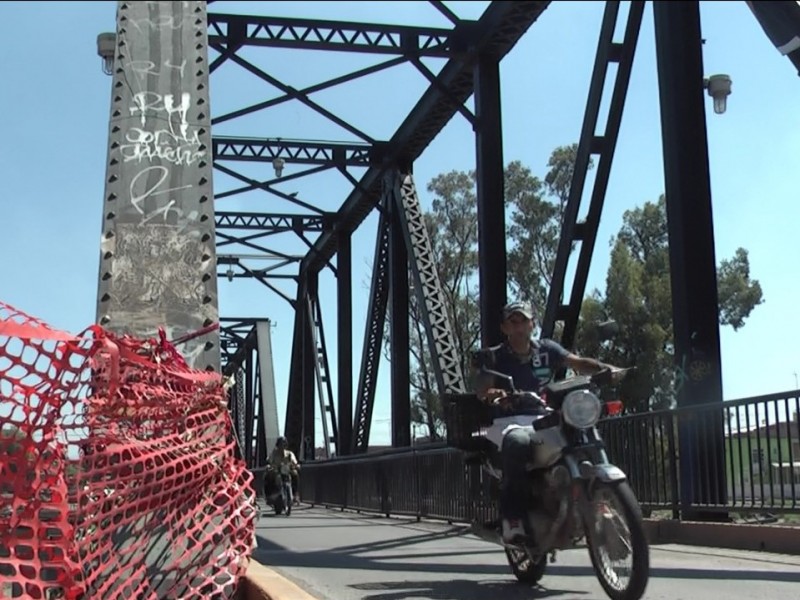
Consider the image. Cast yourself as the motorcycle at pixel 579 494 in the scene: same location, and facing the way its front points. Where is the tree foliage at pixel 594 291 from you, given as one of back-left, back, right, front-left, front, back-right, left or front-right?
back-left

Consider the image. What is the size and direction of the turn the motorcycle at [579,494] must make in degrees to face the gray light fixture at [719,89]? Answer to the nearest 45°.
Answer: approximately 135° to its left

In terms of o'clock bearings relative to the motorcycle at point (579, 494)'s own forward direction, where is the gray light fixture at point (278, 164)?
The gray light fixture is roughly at 7 o'clock from the motorcycle.

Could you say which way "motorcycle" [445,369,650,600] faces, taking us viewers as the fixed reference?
facing the viewer and to the right of the viewer

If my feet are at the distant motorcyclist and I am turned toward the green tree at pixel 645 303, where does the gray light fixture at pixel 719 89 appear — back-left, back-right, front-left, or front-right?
back-right

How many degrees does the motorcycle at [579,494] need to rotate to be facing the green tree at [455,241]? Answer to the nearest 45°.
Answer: approximately 135° to its left

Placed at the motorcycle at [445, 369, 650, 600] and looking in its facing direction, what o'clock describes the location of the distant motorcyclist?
The distant motorcyclist is roughly at 7 o'clock from the motorcycle.

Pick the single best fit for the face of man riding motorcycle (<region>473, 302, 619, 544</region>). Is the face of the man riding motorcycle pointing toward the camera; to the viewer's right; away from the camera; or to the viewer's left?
toward the camera
